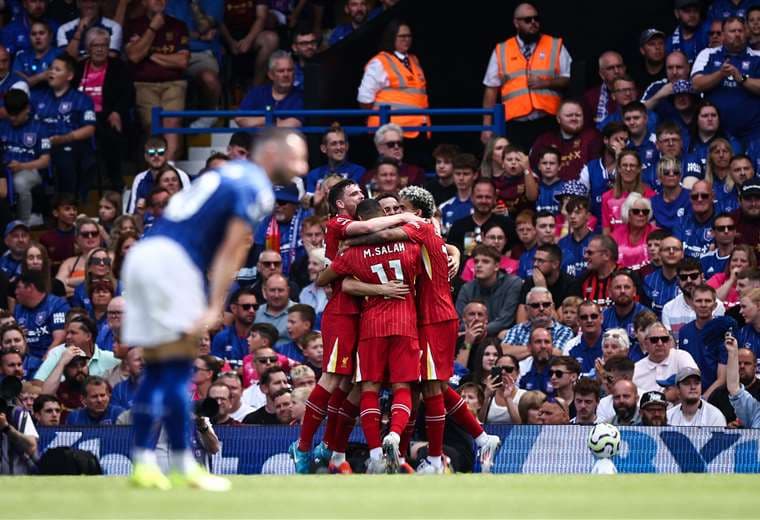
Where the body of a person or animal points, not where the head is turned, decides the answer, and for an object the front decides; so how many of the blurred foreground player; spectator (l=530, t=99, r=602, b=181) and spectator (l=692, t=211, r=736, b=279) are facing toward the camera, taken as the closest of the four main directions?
2

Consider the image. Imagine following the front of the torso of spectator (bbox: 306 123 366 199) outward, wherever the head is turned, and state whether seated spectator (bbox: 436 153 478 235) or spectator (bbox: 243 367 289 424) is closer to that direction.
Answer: the spectator

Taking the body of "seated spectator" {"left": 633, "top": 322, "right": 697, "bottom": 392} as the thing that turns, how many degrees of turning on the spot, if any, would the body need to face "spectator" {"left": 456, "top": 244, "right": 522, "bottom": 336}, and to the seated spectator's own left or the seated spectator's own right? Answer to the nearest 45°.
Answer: approximately 135° to the seated spectator's own right

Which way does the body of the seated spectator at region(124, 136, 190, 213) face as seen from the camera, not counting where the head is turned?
toward the camera

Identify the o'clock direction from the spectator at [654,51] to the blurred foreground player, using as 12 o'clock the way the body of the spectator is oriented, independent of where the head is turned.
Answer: The blurred foreground player is roughly at 12 o'clock from the spectator.

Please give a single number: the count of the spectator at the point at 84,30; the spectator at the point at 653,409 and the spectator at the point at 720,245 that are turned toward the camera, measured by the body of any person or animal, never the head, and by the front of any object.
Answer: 3

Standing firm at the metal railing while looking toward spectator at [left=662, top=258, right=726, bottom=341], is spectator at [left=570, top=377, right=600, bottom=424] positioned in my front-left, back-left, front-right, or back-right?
front-right

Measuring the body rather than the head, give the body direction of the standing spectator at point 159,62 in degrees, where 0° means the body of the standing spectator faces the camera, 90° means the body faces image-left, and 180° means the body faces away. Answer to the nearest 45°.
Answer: approximately 0°

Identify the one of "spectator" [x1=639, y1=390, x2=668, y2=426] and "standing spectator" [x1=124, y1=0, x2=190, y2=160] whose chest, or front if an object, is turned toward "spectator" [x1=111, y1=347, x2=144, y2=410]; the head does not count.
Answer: the standing spectator

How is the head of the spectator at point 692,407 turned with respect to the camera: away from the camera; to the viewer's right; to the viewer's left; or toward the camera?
toward the camera

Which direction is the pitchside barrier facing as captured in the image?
toward the camera

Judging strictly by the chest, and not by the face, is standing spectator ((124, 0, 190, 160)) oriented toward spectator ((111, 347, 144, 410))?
yes

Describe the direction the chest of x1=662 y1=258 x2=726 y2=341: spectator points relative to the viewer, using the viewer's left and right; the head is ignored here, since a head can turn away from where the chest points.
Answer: facing the viewer

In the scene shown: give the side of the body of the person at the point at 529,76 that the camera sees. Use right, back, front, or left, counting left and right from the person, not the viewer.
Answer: front

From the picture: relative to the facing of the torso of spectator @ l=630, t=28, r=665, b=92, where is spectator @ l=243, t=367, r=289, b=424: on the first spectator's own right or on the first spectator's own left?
on the first spectator's own right

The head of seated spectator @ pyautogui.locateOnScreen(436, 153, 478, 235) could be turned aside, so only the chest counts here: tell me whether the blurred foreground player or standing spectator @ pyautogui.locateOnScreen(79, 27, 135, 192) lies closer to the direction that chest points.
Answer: the blurred foreground player

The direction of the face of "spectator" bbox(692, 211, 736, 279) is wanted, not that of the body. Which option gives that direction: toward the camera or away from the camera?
toward the camera
